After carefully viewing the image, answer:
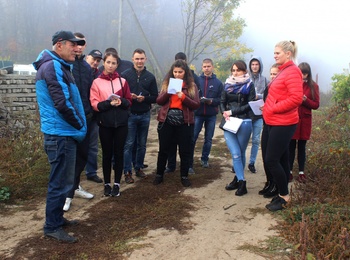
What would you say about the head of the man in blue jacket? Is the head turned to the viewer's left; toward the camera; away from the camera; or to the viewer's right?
to the viewer's right

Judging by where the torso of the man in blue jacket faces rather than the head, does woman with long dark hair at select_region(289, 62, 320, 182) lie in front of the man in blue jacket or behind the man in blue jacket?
in front

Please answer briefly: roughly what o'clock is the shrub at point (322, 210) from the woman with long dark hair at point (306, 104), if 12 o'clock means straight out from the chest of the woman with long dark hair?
The shrub is roughly at 10 o'clock from the woman with long dark hair.

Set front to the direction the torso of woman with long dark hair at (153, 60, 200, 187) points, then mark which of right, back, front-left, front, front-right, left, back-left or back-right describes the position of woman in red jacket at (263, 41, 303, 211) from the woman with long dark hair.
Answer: front-left

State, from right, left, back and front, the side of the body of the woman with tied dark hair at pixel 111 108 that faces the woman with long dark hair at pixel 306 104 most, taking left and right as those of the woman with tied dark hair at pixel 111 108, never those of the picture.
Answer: left

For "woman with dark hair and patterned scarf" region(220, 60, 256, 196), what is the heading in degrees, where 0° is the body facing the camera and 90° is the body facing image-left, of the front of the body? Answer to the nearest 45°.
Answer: approximately 45°

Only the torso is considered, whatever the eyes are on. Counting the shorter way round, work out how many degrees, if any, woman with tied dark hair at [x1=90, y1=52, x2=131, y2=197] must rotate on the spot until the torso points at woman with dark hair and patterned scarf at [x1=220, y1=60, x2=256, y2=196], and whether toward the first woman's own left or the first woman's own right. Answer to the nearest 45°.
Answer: approximately 90° to the first woman's own left

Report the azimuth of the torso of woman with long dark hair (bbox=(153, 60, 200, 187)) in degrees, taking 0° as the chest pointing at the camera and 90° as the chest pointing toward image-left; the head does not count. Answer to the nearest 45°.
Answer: approximately 0°

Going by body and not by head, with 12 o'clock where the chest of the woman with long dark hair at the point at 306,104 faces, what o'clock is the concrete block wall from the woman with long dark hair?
The concrete block wall is roughly at 2 o'clock from the woman with long dark hair.

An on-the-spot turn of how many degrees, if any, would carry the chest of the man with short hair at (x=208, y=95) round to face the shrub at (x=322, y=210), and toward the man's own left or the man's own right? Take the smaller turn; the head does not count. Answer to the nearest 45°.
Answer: approximately 45° to the man's own left

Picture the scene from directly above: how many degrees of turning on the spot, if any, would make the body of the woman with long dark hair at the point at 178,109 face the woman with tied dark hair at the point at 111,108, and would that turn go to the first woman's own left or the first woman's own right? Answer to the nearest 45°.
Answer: approximately 45° to the first woman's own right

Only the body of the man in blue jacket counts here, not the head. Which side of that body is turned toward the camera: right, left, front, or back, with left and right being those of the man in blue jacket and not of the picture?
right

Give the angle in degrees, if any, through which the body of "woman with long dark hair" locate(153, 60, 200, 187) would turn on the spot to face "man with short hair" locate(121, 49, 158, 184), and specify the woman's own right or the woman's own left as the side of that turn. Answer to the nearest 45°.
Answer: approximately 135° to the woman's own right
